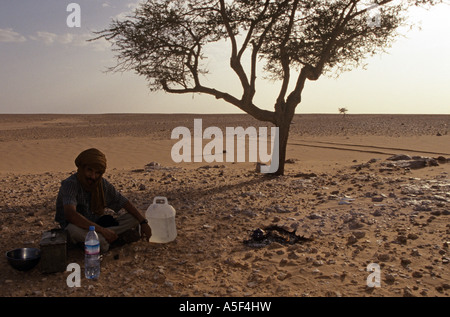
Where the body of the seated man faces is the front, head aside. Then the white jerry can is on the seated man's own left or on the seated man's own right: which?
on the seated man's own left

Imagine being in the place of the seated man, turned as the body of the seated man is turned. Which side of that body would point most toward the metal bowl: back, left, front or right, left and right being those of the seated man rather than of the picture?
right

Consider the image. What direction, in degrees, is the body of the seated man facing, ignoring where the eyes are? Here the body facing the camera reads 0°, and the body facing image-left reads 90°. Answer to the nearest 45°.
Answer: approximately 315°

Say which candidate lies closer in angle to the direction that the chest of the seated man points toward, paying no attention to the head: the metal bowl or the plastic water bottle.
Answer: the plastic water bottle
